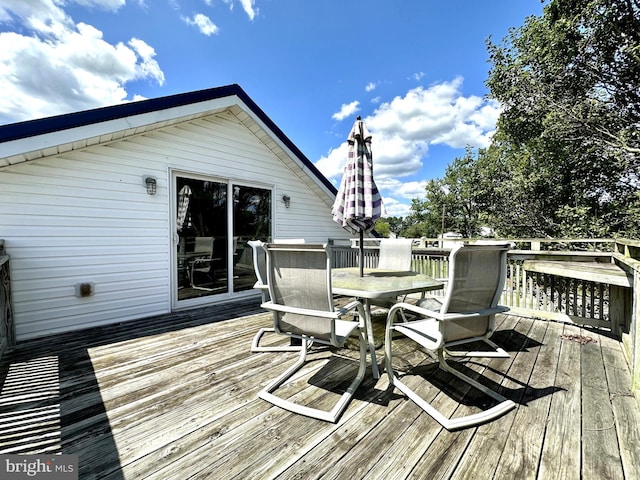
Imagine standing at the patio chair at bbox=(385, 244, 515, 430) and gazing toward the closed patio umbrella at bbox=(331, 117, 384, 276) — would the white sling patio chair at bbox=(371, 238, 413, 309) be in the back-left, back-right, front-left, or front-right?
front-right

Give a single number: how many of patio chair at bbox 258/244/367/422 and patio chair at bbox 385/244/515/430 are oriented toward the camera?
0

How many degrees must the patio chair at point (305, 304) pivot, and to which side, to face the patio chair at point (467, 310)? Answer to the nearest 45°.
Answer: approximately 45° to its right

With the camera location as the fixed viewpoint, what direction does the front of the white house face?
facing the viewer and to the right of the viewer

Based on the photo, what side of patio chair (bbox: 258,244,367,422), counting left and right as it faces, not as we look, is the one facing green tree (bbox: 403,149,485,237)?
front

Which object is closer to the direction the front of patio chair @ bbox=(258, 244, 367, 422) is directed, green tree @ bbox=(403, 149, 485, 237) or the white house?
the green tree

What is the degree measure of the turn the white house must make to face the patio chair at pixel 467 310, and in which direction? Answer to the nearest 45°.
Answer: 0° — it already faces it

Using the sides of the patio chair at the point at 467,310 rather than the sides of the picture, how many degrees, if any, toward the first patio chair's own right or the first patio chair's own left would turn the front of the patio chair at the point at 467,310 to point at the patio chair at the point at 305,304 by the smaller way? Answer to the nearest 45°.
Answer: approximately 45° to the first patio chair's own left

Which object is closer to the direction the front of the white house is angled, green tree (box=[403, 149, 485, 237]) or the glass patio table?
the glass patio table

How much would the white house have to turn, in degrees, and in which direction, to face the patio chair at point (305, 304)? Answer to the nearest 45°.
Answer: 0° — it already faces it

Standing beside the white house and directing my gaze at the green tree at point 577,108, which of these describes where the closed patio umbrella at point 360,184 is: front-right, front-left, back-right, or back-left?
front-right

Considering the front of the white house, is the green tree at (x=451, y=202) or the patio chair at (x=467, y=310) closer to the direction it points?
the patio chair

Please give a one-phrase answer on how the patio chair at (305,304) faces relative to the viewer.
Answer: facing away from the viewer and to the right of the viewer

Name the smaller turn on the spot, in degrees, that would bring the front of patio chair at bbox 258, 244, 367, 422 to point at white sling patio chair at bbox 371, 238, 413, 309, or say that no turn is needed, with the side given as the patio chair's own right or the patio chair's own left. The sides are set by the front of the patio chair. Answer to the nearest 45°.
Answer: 0° — it already faces it

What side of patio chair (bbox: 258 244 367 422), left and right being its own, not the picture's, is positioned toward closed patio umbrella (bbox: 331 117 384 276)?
front

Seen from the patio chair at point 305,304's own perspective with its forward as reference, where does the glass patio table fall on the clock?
The glass patio table is roughly at 12 o'clock from the patio chair.

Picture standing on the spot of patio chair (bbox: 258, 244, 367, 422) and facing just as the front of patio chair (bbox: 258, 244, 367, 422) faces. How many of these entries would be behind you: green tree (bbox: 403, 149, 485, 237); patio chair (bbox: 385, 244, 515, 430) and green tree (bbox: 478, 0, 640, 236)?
0

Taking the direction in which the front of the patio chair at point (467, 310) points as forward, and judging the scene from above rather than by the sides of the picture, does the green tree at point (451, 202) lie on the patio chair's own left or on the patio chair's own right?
on the patio chair's own right

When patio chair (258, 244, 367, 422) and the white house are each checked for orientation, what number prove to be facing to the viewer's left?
0
